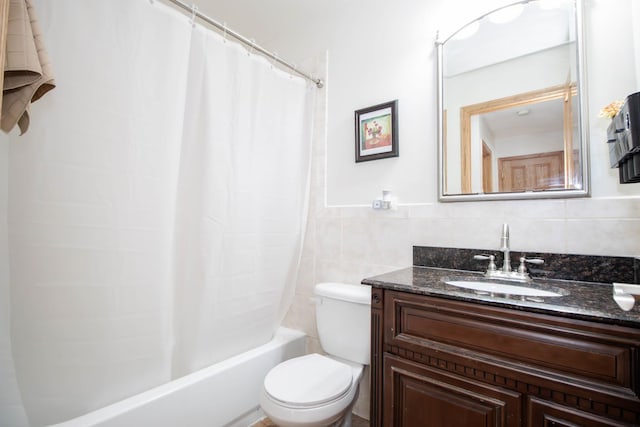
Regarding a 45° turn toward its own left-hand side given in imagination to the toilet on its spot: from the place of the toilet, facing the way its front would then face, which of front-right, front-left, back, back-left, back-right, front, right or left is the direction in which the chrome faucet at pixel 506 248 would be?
left

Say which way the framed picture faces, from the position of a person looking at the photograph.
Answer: facing the viewer and to the left of the viewer

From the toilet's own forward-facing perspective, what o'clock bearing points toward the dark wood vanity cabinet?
The dark wood vanity cabinet is roughly at 9 o'clock from the toilet.

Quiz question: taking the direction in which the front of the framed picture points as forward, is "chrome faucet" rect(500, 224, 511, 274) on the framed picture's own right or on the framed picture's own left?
on the framed picture's own left

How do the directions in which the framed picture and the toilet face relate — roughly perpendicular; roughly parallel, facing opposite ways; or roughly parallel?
roughly parallel

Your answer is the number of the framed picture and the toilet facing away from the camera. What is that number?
0

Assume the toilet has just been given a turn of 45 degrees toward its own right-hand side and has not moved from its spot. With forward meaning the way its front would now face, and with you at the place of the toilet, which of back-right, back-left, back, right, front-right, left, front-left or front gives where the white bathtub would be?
front

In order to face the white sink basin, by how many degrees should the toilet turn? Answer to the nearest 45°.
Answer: approximately 135° to its left

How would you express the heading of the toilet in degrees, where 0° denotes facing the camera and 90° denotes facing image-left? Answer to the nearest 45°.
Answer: approximately 45°
